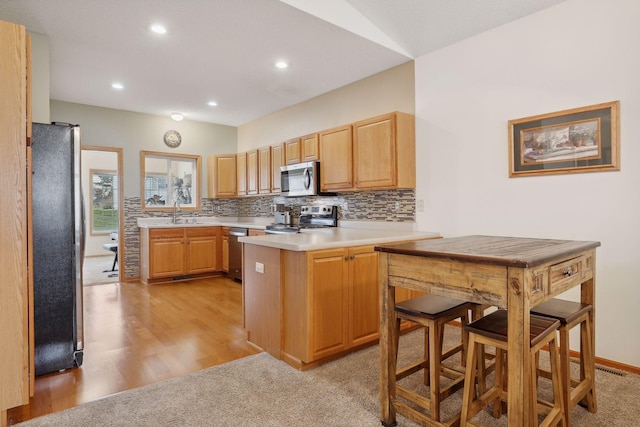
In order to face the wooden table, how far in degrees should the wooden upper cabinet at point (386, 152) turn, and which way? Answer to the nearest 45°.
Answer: approximately 45° to its left

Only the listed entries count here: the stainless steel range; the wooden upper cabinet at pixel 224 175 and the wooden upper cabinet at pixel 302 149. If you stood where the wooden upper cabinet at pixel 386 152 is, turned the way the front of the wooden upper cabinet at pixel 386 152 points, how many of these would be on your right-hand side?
3

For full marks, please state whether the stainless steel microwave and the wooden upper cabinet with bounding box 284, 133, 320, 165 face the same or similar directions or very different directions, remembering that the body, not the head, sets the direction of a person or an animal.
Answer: same or similar directions

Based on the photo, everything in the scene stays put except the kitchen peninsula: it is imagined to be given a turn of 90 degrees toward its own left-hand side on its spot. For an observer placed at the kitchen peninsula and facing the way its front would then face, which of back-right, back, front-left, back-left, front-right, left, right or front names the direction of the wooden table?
right

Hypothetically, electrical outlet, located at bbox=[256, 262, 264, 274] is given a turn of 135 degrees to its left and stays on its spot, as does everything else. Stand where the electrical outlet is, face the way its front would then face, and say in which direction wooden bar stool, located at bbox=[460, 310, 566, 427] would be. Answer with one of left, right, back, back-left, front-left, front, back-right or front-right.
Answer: front-right

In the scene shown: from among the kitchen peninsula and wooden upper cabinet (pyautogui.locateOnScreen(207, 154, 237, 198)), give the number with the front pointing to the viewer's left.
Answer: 0

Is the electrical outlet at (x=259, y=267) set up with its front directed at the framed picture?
no

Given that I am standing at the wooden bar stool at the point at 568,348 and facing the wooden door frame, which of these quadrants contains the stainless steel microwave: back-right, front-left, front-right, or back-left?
front-right

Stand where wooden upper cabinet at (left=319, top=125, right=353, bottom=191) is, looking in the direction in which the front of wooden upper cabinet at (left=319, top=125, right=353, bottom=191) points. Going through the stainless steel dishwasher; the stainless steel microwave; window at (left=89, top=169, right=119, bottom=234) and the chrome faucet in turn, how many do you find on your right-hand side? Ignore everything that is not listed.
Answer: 4

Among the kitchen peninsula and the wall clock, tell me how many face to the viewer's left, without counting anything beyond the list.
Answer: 0

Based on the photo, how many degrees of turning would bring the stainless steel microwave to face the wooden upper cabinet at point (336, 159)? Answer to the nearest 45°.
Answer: approximately 90° to its left

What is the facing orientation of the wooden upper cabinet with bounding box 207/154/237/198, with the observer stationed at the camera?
facing the viewer and to the right of the viewer

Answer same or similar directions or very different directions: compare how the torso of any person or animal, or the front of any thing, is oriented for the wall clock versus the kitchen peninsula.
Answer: same or similar directions

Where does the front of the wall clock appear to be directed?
toward the camera

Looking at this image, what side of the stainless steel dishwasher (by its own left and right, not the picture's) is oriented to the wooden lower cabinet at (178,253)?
right

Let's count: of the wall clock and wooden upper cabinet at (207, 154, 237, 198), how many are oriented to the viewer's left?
0

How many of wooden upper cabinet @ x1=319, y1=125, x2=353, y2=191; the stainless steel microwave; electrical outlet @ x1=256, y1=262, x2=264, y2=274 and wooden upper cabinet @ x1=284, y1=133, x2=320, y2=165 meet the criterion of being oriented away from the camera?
0

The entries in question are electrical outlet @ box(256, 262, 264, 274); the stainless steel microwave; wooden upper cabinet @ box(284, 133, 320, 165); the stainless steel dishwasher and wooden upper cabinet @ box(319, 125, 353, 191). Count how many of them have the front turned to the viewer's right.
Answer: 0

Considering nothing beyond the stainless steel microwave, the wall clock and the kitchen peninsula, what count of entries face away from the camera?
0

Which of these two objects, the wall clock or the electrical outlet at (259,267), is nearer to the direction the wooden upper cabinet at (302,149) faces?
the electrical outlet

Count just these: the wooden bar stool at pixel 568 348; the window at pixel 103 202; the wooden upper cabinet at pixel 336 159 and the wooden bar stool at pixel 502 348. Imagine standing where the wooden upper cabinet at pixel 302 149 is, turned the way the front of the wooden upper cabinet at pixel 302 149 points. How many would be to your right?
1

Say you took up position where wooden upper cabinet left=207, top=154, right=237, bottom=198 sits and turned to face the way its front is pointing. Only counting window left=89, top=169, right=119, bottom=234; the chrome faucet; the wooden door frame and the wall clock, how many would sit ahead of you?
0
